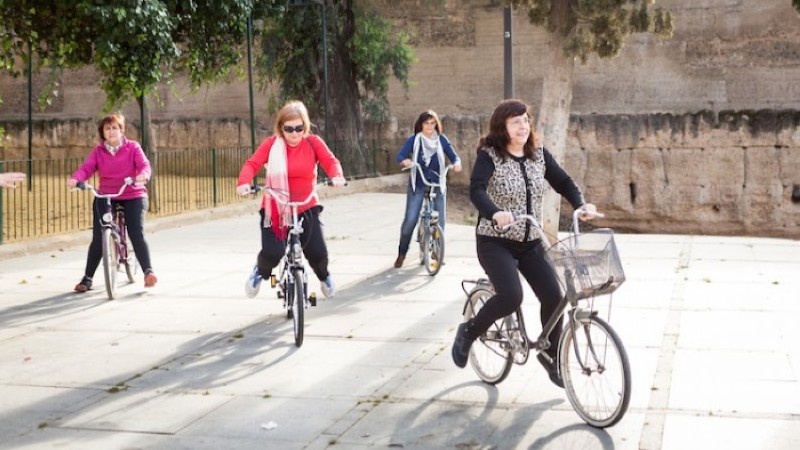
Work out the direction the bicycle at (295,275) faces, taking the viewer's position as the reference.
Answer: facing the viewer

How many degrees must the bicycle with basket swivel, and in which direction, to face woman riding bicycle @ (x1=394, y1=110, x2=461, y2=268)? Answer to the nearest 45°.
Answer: approximately 135° to its left

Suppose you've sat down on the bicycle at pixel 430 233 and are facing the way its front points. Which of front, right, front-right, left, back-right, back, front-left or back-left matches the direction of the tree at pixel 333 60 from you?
back

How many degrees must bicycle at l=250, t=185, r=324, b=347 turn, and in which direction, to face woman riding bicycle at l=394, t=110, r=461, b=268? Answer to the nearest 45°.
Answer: approximately 180°

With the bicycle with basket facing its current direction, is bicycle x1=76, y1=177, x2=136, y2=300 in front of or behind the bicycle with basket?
behind

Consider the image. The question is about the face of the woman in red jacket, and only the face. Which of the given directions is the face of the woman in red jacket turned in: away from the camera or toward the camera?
toward the camera

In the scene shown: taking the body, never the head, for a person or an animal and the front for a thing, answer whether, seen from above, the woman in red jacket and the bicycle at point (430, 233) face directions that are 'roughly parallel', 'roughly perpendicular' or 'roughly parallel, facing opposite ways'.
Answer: roughly parallel

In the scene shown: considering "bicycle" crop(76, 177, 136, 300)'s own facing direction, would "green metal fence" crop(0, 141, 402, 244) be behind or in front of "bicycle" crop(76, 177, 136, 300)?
behind

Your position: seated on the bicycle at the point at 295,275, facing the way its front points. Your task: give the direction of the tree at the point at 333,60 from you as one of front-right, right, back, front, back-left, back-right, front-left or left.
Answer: back

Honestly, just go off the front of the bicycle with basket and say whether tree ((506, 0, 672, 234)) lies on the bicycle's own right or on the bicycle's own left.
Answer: on the bicycle's own left

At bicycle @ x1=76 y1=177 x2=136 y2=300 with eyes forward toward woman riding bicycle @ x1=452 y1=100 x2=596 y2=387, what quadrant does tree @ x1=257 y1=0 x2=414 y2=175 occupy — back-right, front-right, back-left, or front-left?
back-left

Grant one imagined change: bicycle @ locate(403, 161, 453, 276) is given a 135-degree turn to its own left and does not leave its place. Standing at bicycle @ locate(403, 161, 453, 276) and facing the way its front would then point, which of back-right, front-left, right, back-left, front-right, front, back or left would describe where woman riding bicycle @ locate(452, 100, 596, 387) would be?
back-right

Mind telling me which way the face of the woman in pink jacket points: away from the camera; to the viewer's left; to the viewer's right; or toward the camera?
toward the camera

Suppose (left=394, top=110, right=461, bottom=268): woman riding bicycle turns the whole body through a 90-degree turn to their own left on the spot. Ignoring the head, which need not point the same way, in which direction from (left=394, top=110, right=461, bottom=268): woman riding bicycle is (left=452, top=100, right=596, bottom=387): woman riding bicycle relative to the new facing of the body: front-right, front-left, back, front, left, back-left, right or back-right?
right

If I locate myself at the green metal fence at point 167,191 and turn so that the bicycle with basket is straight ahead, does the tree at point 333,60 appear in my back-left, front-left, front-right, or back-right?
back-left

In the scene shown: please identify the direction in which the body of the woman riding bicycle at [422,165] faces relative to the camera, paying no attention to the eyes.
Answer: toward the camera
